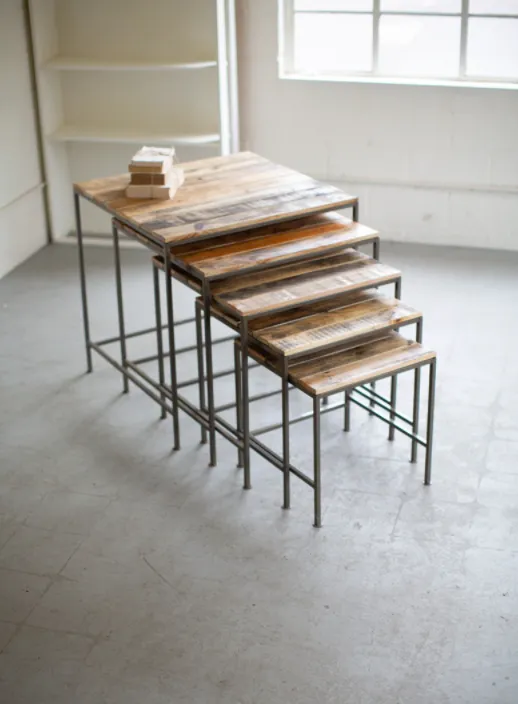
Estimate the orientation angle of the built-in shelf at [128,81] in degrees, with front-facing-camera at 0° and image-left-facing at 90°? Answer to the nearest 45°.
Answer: approximately 0°

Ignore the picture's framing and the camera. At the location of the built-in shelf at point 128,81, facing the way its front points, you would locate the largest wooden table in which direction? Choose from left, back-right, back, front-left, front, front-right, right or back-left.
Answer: front

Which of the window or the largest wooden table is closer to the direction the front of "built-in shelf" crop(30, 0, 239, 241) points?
the largest wooden table

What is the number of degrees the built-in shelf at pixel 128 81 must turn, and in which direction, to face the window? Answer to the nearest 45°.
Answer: approximately 90° to its left

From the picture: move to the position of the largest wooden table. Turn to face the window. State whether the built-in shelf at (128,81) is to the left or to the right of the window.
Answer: left
